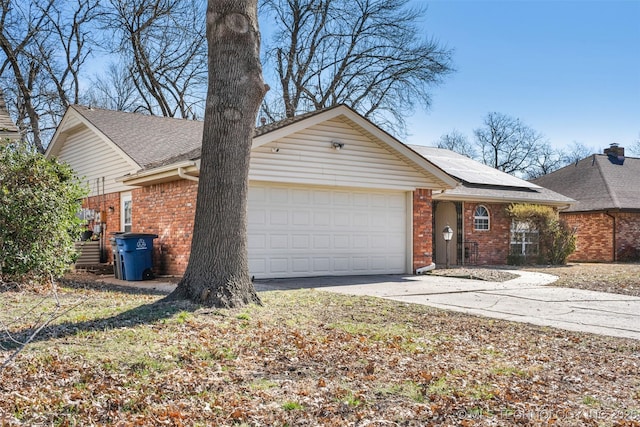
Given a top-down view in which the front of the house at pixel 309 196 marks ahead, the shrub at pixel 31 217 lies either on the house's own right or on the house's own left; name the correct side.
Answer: on the house's own right

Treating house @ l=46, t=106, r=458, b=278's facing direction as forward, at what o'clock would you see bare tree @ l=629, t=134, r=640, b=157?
The bare tree is roughly at 9 o'clock from the house.

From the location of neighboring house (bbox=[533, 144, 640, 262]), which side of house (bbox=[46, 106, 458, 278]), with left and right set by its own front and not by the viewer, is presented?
left

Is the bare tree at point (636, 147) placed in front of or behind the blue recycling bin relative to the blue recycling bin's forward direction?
behind

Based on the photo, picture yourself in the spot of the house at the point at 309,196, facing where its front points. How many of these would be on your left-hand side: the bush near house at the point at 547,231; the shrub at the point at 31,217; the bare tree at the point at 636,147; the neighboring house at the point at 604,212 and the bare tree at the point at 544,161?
4

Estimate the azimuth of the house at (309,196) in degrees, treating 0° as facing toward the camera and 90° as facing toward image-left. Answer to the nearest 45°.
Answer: approximately 315°

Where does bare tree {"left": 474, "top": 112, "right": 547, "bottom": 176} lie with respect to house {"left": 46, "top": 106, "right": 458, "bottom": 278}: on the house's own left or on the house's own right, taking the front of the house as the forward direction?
on the house's own left

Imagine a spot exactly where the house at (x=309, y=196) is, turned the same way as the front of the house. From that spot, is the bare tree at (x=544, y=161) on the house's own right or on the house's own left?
on the house's own left
